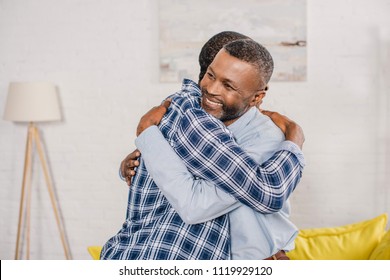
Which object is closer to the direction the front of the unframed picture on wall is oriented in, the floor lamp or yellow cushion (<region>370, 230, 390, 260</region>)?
the yellow cushion

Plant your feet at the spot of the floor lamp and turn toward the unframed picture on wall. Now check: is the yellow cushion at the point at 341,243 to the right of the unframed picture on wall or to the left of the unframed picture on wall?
right

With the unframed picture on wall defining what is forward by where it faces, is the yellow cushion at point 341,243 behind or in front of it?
in front

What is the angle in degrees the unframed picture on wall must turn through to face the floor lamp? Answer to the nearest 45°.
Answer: approximately 90° to its right

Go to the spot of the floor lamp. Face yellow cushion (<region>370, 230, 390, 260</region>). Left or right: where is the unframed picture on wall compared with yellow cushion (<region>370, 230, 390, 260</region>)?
left

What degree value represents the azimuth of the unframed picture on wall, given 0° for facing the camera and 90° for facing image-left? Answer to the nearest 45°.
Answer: approximately 0°

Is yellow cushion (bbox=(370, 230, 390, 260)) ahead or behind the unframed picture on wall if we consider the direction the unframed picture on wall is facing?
ahead
